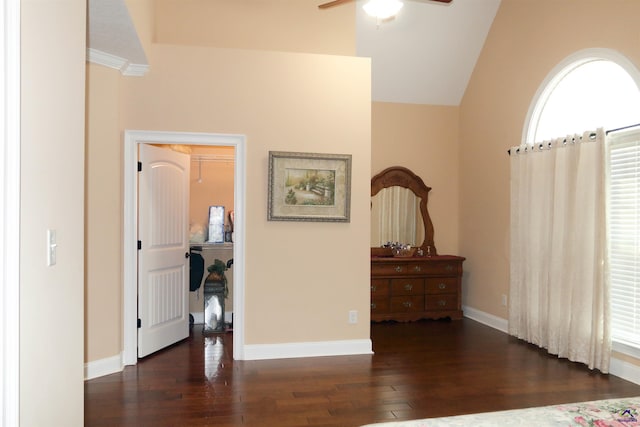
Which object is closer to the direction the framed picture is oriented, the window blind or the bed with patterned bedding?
the bed with patterned bedding

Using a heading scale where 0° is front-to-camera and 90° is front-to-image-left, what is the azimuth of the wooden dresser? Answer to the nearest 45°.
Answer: approximately 0°

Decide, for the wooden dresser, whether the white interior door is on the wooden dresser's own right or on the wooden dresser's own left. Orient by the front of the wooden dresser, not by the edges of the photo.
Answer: on the wooden dresser's own right

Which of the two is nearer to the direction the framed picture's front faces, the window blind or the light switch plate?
the light switch plate

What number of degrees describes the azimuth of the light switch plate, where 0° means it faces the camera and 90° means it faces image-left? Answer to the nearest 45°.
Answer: approximately 315°

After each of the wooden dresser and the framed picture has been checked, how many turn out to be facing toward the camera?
2

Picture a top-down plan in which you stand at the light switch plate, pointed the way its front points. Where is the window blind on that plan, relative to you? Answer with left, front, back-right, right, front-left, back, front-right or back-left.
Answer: front-left

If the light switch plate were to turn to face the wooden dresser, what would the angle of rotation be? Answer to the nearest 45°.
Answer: approximately 90° to its left

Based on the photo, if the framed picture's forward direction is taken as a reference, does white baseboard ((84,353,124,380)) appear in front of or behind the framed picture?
in front

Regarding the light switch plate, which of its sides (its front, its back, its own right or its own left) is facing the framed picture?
left

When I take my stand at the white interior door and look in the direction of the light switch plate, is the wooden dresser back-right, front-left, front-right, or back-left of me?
back-left

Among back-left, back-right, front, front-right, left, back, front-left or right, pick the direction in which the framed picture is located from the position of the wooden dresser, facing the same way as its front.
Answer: right

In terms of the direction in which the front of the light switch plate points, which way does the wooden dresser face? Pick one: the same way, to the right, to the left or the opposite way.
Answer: to the right

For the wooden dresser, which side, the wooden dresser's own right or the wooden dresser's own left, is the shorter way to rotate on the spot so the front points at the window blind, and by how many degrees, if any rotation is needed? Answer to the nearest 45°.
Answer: approximately 45° to the wooden dresser's own left
